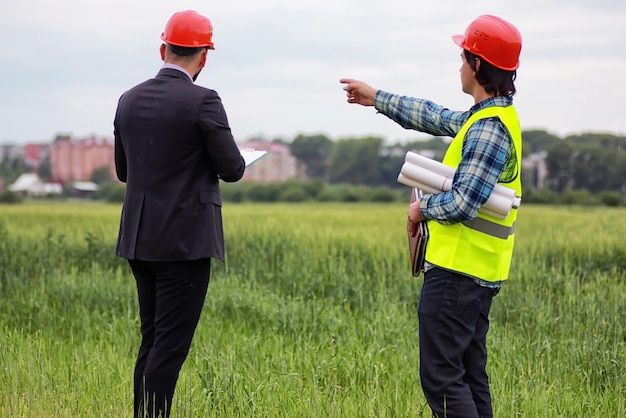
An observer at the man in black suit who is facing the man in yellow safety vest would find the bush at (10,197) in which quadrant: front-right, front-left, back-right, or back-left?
back-left

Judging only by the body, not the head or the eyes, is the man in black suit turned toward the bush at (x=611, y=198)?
yes

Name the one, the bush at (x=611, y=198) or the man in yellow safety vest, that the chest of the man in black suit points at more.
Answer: the bush

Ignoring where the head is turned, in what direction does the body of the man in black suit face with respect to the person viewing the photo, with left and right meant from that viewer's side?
facing away from the viewer and to the right of the viewer

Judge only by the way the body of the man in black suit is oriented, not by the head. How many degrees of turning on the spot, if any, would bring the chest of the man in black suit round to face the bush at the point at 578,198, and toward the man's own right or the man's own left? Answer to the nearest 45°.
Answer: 0° — they already face it

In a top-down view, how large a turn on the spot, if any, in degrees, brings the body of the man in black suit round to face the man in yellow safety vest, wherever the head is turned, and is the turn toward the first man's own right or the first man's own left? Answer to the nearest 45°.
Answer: approximately 90° to the first man's own right

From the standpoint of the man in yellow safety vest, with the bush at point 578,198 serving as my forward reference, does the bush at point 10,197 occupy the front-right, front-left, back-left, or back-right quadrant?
front-left

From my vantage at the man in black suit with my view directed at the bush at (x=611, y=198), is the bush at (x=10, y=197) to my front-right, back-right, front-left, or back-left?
front-left

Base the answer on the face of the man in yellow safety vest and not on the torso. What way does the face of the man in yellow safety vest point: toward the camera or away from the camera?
away from the camera

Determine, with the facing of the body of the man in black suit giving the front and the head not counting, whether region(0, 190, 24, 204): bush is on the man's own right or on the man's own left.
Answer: on the man's own left

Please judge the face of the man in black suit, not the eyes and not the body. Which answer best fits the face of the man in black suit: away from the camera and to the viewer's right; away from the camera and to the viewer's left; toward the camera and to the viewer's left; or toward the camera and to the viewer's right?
away from the camera and to the viewer's right
